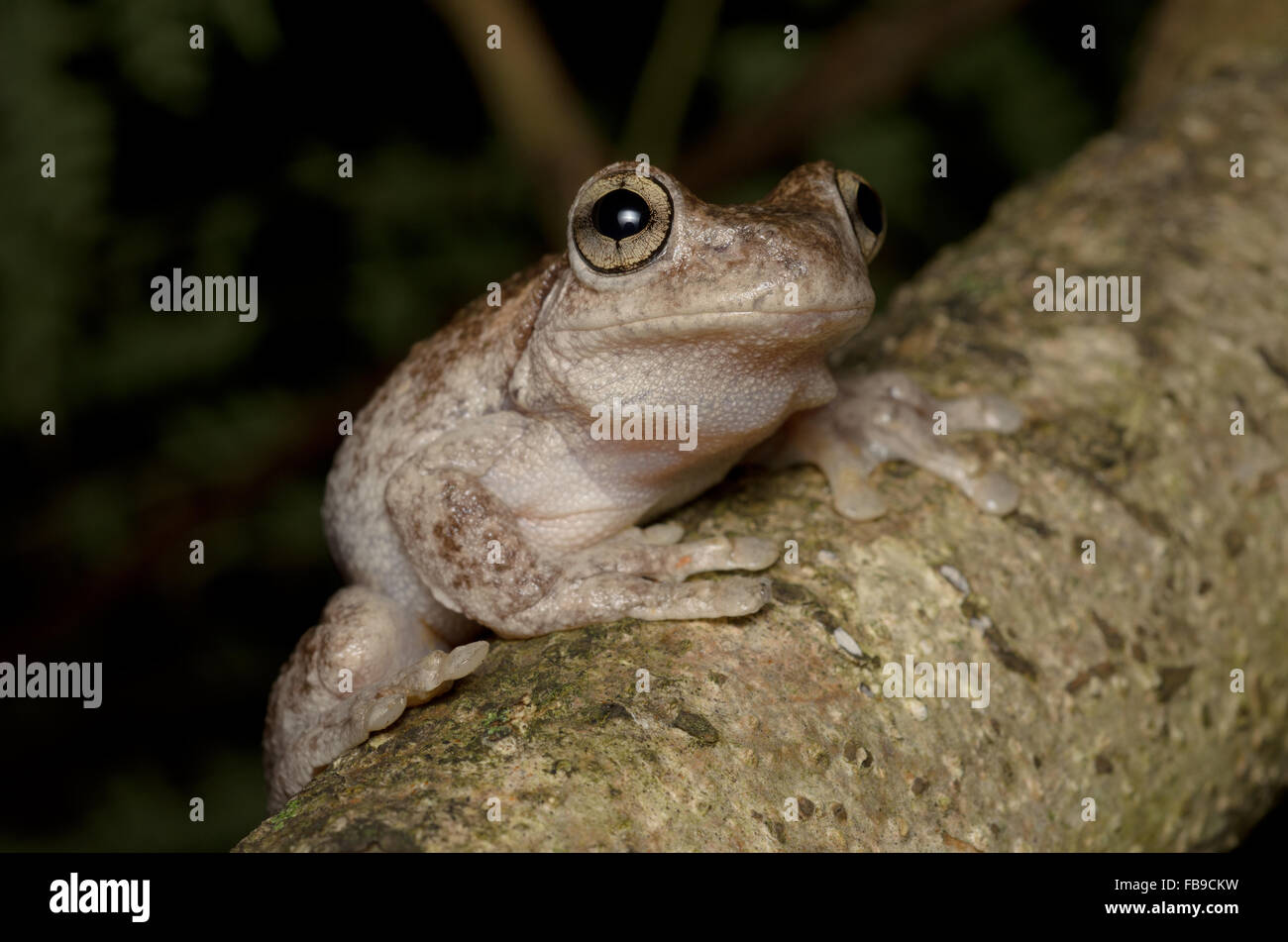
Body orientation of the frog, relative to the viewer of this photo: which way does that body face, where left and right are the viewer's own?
facing the viewer and to the right of the viewer

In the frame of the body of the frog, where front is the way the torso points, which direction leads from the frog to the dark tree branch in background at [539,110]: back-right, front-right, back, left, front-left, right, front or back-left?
back-left

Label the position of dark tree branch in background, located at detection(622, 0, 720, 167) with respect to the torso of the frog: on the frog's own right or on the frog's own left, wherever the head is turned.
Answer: on the frog's own left

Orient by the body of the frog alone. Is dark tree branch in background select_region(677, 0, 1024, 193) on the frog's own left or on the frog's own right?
on the frog's own left
